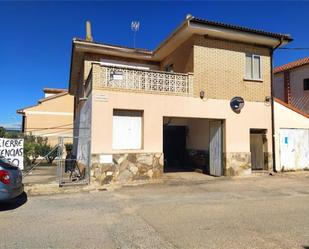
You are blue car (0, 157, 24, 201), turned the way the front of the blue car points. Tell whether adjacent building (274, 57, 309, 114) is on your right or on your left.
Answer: on your right

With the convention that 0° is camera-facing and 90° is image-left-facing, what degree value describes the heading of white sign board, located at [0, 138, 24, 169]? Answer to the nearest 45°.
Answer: approximately 0°

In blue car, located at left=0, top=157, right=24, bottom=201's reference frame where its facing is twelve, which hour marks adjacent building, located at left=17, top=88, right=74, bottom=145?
The adjacent building is roughly at 2 o'clock from the blue car.

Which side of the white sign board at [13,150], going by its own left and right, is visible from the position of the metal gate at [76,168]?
left

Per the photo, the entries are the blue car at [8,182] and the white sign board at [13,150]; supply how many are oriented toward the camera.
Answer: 1

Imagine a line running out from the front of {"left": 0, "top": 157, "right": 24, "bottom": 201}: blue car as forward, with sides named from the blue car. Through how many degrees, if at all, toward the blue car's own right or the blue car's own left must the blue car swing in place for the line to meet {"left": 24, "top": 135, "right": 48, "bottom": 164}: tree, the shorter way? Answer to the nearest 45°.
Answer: approximately 45° to the blue car's own right

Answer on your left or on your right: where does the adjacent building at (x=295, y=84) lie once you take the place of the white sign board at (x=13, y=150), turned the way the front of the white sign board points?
on your left

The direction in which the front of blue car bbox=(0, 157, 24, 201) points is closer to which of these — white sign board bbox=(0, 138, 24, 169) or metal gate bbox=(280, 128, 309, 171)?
the white sign board

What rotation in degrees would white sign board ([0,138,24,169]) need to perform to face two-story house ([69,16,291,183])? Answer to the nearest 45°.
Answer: approximately 90° to its left

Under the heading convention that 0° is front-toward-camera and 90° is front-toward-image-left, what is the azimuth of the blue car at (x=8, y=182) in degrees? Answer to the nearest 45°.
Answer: approximately 135°

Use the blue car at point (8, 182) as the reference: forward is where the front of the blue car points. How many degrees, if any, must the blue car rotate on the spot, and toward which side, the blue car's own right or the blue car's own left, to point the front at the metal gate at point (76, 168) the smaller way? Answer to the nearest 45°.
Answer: approximately 90° to the blue car's own right
